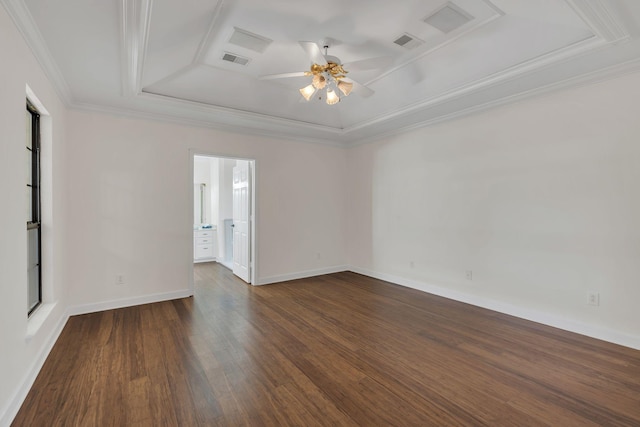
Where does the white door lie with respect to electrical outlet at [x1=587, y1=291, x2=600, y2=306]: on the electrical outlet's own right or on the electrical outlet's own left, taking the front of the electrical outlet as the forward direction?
on the electrical outlet's own right

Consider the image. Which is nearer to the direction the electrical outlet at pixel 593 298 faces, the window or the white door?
the window

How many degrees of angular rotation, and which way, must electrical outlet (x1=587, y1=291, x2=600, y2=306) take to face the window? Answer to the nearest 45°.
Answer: approximately 45° to its right

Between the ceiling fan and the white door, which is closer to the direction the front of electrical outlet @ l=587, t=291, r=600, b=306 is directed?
the ceiling fan

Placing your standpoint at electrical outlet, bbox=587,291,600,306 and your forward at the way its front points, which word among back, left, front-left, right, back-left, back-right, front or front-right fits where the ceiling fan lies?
front-right
